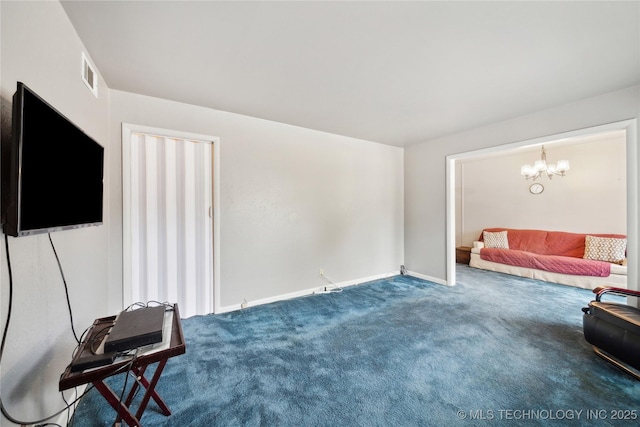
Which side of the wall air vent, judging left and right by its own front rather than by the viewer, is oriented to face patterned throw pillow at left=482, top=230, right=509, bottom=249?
front

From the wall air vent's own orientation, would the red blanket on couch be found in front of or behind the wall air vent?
in front

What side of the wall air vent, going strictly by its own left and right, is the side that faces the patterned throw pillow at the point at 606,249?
front

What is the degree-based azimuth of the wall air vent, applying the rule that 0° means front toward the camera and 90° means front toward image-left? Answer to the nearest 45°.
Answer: approximately 270°

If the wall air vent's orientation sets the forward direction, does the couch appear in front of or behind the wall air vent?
in front
